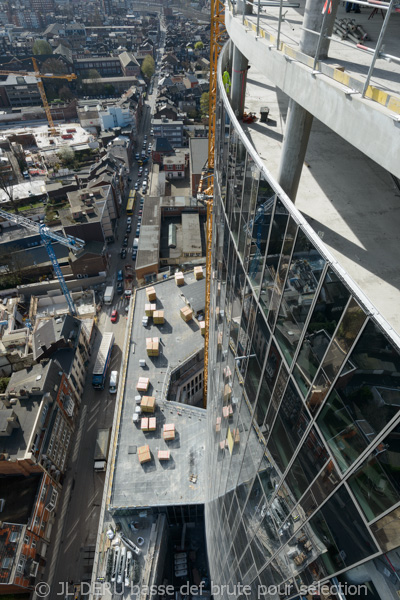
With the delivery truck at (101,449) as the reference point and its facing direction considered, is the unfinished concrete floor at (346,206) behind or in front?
in front

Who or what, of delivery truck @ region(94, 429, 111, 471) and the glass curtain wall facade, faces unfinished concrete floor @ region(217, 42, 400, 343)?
the delivery truck

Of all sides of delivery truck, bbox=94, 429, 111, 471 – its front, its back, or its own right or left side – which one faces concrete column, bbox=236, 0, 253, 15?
front

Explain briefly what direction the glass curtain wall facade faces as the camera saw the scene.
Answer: facing the viewer and to the left of the viewer

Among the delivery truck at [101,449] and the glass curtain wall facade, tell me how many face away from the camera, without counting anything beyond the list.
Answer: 0
